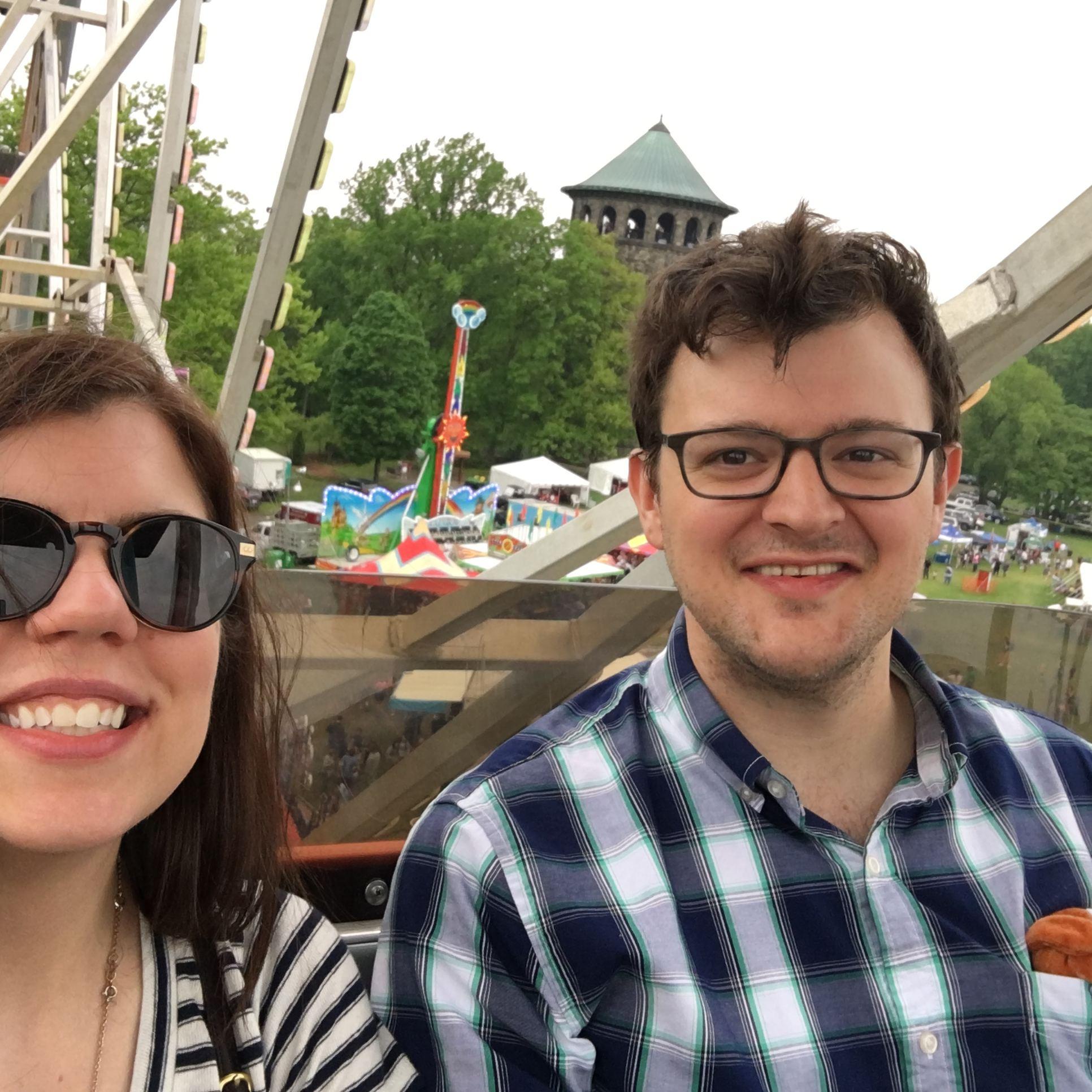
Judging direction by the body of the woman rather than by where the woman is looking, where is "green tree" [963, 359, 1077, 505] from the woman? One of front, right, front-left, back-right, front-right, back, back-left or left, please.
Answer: back-left

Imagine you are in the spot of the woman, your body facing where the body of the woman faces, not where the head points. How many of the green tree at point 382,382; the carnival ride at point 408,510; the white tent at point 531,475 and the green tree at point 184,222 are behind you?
4

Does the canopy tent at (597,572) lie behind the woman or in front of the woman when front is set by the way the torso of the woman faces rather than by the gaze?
behind

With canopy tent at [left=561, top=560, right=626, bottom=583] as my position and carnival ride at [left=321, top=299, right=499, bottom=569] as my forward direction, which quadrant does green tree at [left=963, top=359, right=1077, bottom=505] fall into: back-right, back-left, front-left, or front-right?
back-right

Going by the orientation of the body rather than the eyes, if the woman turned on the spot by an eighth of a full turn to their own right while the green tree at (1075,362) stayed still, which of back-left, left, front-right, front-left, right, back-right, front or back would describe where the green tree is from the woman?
back

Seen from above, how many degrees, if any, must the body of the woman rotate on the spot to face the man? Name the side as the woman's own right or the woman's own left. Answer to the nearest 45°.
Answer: approximately 90° to the woman's own left

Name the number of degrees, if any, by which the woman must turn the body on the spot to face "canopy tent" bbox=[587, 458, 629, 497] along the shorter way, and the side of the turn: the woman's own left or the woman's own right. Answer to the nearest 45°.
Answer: approximately 180°

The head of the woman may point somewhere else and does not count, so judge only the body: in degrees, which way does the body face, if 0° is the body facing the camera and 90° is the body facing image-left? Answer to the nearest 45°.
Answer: approximately 0°

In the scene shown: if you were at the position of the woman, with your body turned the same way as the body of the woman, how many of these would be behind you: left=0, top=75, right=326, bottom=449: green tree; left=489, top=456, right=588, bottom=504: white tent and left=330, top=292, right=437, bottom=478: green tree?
3

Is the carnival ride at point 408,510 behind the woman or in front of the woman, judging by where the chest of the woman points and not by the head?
behind

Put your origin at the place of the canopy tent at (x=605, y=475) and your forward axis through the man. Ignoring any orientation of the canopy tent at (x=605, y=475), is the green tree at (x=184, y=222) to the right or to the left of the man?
right
